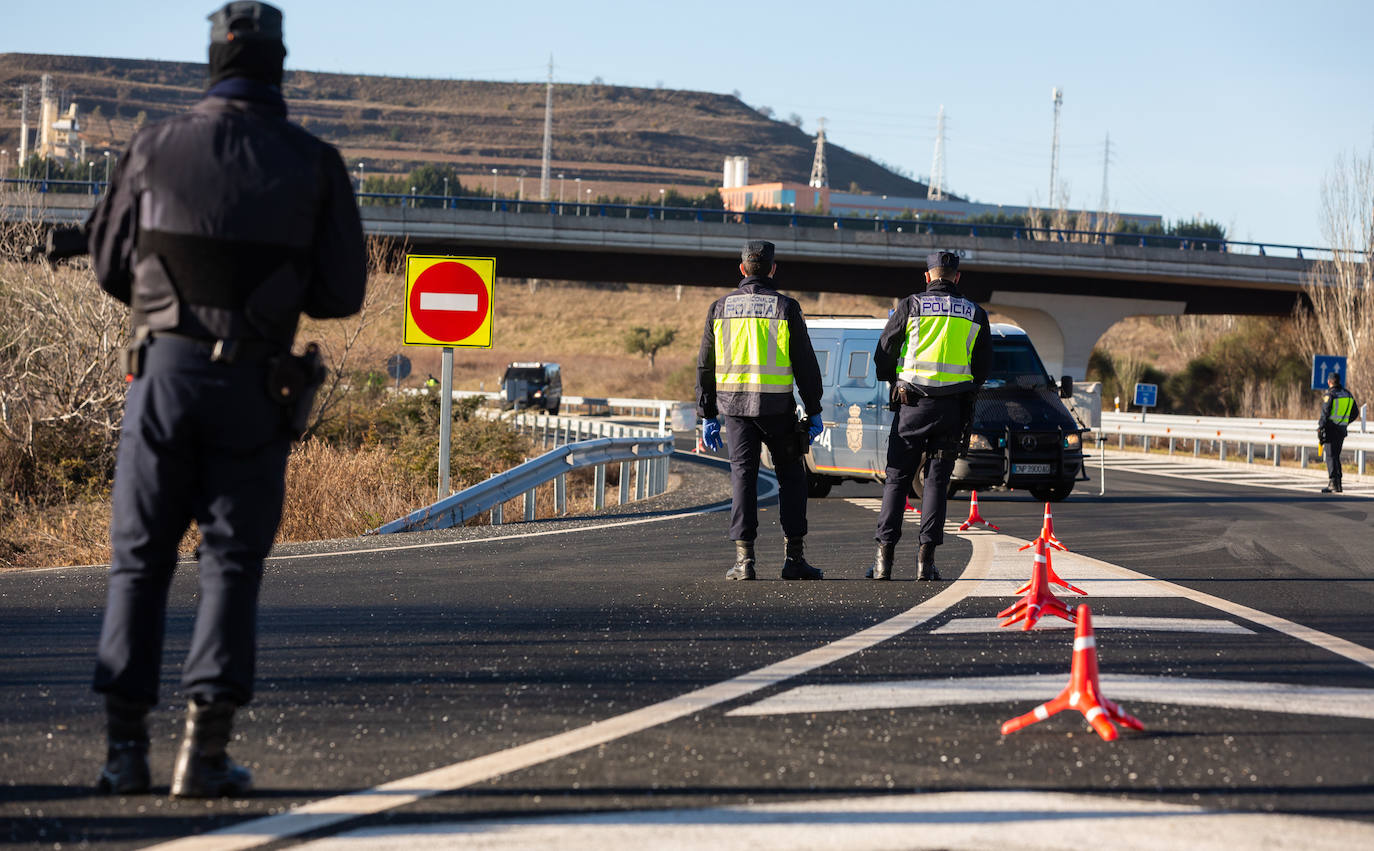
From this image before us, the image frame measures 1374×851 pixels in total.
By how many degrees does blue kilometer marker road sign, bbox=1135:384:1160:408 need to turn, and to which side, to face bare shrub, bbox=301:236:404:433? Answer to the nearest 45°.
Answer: approximately 45° to its right

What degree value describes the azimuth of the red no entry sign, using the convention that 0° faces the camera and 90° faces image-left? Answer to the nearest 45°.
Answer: approximately 0°

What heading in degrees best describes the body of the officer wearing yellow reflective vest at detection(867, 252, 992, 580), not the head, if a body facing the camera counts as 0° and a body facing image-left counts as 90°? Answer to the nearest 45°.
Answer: approximately 180°

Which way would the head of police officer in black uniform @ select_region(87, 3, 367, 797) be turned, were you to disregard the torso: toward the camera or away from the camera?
away from the camera

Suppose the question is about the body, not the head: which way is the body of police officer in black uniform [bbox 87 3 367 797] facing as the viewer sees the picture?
away from the camera

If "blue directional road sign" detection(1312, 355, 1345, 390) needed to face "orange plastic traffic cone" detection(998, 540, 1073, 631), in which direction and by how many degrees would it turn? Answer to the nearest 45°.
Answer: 0° — it already faces it

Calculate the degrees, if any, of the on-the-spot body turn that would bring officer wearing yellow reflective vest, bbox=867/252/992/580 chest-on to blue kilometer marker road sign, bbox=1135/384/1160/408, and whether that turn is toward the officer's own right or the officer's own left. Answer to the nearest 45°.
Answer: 0° — they already face it

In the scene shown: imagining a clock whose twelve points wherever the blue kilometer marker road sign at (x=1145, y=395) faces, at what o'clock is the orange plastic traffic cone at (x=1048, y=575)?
The orange plastic traffic cone is roughly at 12 o'clock from the blue kilometer marker road sign.

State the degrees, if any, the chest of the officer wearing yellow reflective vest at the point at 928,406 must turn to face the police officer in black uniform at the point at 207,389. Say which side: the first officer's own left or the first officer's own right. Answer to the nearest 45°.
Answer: approximately 180°

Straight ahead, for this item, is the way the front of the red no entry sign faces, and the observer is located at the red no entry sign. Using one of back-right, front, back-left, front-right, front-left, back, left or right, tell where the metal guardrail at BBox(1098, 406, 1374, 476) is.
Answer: back-left

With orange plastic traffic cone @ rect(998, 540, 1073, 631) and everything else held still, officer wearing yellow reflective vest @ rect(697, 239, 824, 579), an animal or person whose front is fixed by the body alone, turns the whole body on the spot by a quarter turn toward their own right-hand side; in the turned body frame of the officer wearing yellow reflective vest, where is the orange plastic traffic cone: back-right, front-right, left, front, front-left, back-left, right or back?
front-right

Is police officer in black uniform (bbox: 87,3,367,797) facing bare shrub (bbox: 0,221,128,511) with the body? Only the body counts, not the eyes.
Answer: yes
